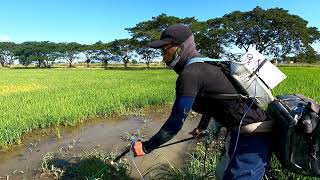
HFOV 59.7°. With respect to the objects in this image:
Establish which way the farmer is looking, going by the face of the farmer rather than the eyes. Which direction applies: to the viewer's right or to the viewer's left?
to the viewer's left

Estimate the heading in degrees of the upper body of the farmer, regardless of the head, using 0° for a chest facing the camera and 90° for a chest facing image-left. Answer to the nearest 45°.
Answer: approximately 90°

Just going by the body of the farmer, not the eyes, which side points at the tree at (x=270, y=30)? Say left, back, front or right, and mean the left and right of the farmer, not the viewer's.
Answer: right
